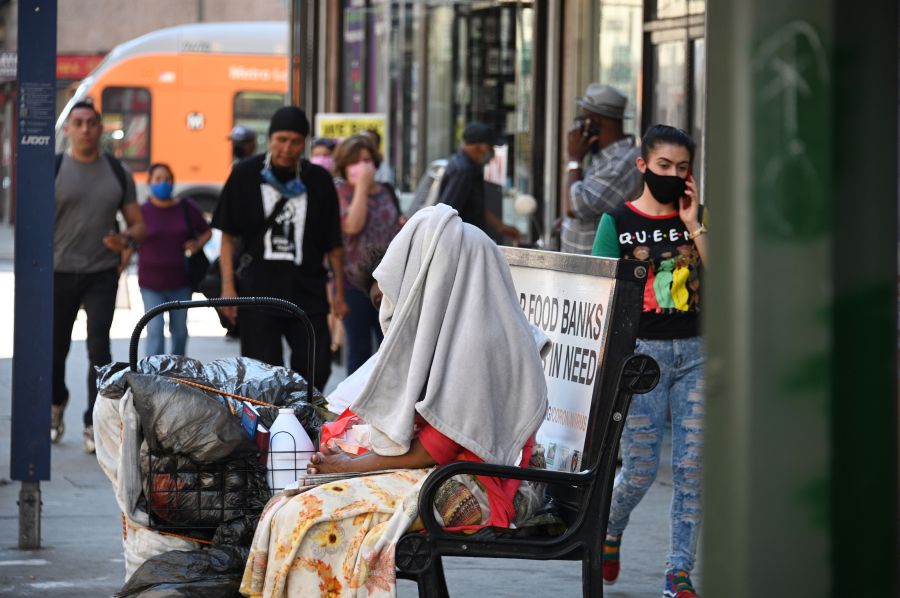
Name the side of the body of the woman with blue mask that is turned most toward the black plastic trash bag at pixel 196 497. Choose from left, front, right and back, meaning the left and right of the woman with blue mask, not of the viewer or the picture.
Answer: front

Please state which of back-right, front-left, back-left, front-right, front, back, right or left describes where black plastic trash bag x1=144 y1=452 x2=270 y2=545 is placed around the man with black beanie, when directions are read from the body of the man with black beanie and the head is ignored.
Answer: front

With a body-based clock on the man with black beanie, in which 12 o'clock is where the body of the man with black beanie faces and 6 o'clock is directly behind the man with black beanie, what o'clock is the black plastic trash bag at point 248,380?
The black plastic trash bag is roughly at 12 o'clock from the man with black beanie.

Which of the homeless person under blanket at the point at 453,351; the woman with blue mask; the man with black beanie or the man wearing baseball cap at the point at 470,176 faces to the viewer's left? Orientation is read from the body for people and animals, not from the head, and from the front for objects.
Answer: the homeless person under blanket

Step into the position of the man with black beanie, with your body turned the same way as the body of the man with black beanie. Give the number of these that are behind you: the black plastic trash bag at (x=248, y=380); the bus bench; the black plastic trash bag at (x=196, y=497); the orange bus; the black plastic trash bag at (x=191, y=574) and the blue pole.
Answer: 1

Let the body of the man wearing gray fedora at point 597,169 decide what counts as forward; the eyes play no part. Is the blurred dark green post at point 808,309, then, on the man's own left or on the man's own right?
on the man's own left

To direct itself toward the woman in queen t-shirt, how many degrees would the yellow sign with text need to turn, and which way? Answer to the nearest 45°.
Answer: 0° — it already faces them

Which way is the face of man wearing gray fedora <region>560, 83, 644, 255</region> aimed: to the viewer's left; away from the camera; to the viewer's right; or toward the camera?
to the viewer's left

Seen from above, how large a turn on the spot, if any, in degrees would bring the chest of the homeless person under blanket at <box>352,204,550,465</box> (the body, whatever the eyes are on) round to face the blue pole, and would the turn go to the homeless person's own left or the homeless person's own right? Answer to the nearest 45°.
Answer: approximately 45° to the homeless person's own right

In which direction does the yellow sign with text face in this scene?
toward the camera

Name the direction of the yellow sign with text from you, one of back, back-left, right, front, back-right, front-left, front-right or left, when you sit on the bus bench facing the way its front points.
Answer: back-right

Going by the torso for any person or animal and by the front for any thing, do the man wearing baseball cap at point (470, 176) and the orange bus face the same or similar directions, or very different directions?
very different directions

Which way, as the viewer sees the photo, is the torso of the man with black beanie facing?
toward the camera

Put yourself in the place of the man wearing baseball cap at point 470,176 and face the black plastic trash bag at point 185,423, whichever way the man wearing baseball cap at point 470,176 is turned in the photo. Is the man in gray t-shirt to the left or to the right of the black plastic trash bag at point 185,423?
right

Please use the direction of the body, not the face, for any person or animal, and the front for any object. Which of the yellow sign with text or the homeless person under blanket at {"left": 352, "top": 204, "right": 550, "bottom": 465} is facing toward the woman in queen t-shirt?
the yellow sign with text
